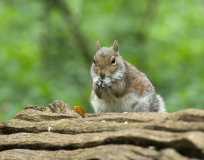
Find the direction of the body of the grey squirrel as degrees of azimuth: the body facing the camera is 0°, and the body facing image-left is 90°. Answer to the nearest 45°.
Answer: approximately 45°
